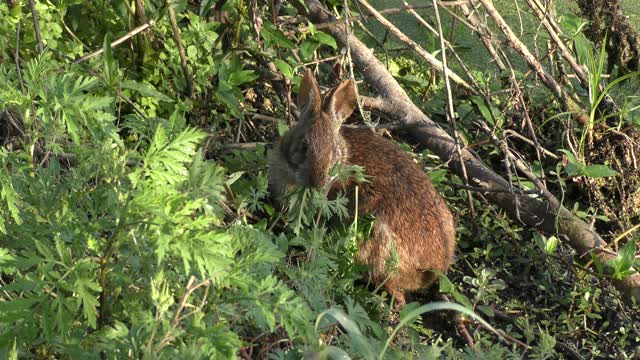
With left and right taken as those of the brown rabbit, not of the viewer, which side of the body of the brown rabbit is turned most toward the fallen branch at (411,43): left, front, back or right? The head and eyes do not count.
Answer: right

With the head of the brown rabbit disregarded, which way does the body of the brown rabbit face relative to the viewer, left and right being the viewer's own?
facing to the left of the viewer

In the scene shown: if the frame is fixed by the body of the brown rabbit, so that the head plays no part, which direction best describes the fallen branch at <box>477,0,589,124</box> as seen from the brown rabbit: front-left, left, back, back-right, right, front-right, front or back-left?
back-right
